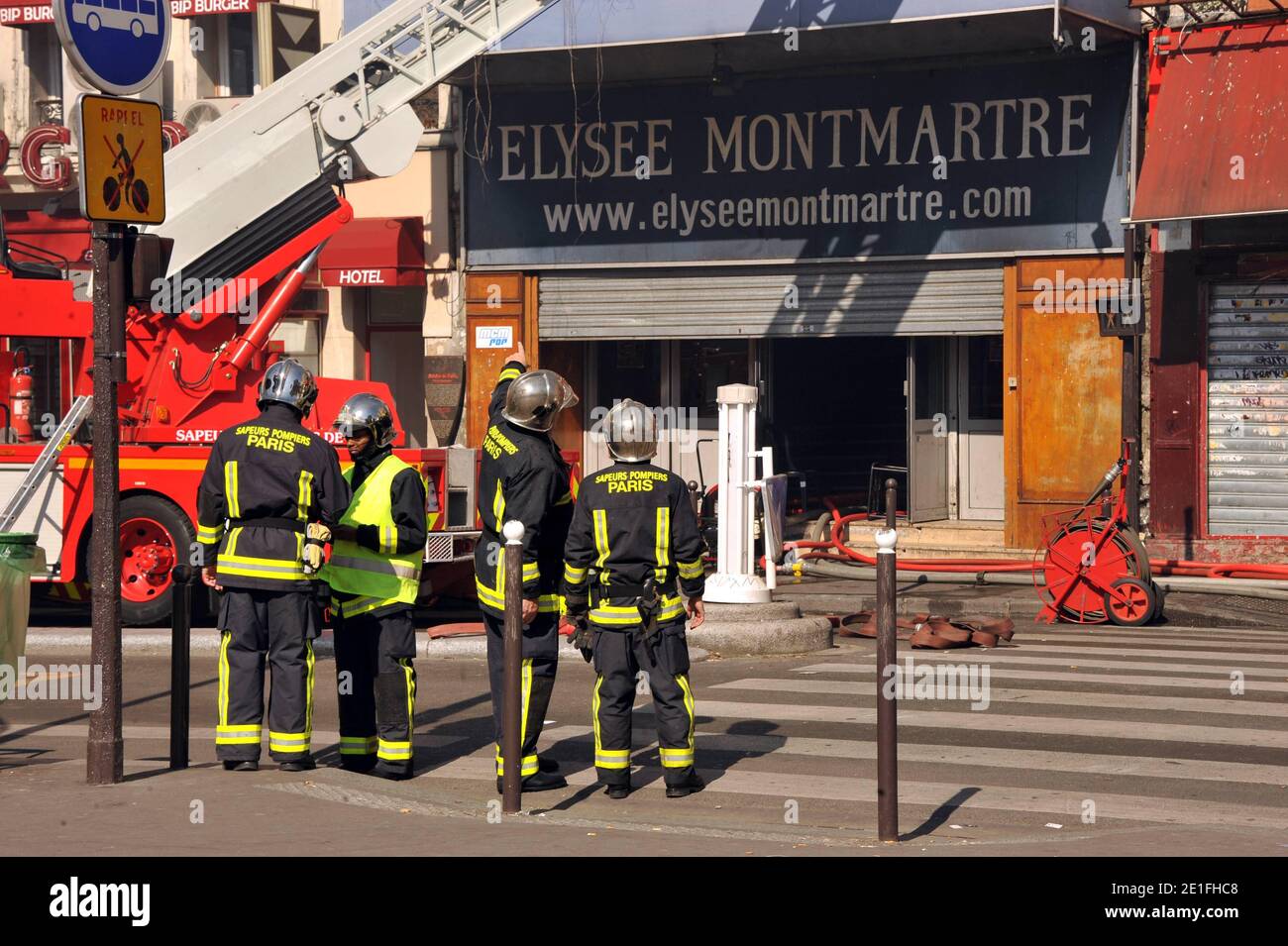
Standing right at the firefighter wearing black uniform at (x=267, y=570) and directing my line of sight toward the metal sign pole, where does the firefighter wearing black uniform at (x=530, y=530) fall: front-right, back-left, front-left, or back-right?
back-left

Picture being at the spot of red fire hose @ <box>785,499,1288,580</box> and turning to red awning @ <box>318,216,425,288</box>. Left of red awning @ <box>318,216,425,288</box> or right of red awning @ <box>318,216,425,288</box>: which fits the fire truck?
left

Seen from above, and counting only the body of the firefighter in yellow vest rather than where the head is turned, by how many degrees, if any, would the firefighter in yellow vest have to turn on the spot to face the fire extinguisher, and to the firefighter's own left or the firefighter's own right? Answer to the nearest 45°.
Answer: approximately 90° to the firefighter's own right

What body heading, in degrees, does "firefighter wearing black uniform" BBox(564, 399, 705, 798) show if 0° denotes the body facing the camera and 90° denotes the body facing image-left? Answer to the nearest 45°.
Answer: approximately 180°

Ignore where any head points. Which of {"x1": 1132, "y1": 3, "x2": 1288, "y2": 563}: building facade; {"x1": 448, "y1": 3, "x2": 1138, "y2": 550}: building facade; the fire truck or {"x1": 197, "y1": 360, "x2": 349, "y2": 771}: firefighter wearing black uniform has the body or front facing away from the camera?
the firefighter wearing black uniform

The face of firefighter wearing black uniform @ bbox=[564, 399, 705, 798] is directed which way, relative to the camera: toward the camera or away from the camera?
away from the camera

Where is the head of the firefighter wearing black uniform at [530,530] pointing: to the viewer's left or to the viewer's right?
to the viewer's right

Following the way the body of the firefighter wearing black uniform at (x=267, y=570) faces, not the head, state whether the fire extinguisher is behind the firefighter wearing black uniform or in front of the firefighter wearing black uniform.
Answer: in front

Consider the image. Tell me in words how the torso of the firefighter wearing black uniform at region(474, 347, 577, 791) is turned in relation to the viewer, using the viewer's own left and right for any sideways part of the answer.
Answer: facing away from the viewer and to the right of the viewer

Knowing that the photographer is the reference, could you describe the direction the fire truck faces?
facing to the left of the viewer

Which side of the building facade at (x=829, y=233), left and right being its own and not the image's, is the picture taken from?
front

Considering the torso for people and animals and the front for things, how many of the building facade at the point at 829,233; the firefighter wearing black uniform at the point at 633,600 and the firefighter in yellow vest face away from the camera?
1

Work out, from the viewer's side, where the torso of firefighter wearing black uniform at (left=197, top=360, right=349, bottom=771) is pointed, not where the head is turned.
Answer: away from the camera

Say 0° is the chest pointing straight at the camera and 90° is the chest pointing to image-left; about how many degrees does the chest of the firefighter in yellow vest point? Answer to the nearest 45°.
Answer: approximately 45°
